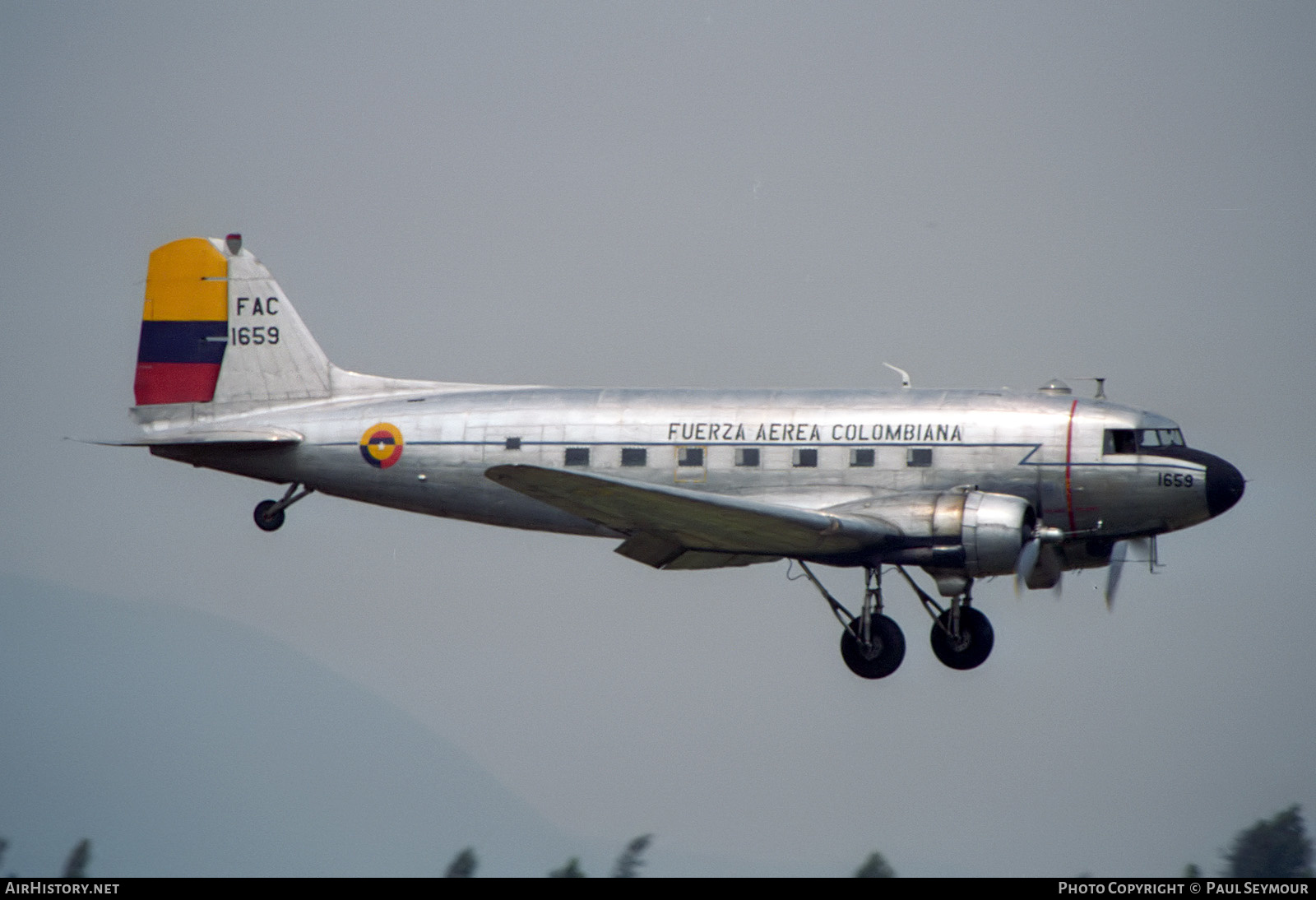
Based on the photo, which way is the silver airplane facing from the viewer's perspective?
to the viewer's right

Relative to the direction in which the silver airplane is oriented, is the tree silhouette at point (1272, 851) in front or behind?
in front

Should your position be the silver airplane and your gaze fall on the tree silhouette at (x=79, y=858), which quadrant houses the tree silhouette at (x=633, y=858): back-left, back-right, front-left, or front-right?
front-right

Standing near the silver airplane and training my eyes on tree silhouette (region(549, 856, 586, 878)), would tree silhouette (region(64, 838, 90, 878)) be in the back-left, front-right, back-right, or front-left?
front-left
